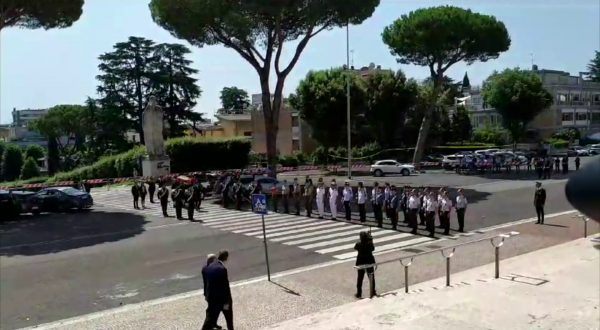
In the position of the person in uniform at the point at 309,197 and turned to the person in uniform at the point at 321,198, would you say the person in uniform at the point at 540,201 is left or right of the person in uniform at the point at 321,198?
left

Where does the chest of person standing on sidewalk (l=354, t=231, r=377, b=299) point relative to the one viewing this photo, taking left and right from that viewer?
facing away from the viewer

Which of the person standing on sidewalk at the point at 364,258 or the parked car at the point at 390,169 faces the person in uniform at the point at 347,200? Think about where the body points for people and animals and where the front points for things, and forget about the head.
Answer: the person standing on sidewalk

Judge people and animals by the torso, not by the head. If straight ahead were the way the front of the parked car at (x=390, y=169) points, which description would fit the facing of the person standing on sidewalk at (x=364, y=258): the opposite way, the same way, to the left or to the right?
to the left

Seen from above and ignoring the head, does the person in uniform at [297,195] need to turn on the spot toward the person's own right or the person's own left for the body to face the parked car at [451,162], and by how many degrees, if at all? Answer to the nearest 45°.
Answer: approximately 180°

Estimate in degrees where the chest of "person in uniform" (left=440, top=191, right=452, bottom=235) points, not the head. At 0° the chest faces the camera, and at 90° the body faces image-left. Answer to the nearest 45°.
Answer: approximately 45°

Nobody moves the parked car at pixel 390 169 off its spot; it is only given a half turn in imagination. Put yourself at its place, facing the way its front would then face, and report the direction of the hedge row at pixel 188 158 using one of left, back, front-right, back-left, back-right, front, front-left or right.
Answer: front

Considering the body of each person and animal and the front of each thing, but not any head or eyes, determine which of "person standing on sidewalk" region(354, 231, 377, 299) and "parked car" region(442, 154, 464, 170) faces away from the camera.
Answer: the person standing on sidewalk

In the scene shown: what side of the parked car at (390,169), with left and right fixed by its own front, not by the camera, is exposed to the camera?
right
